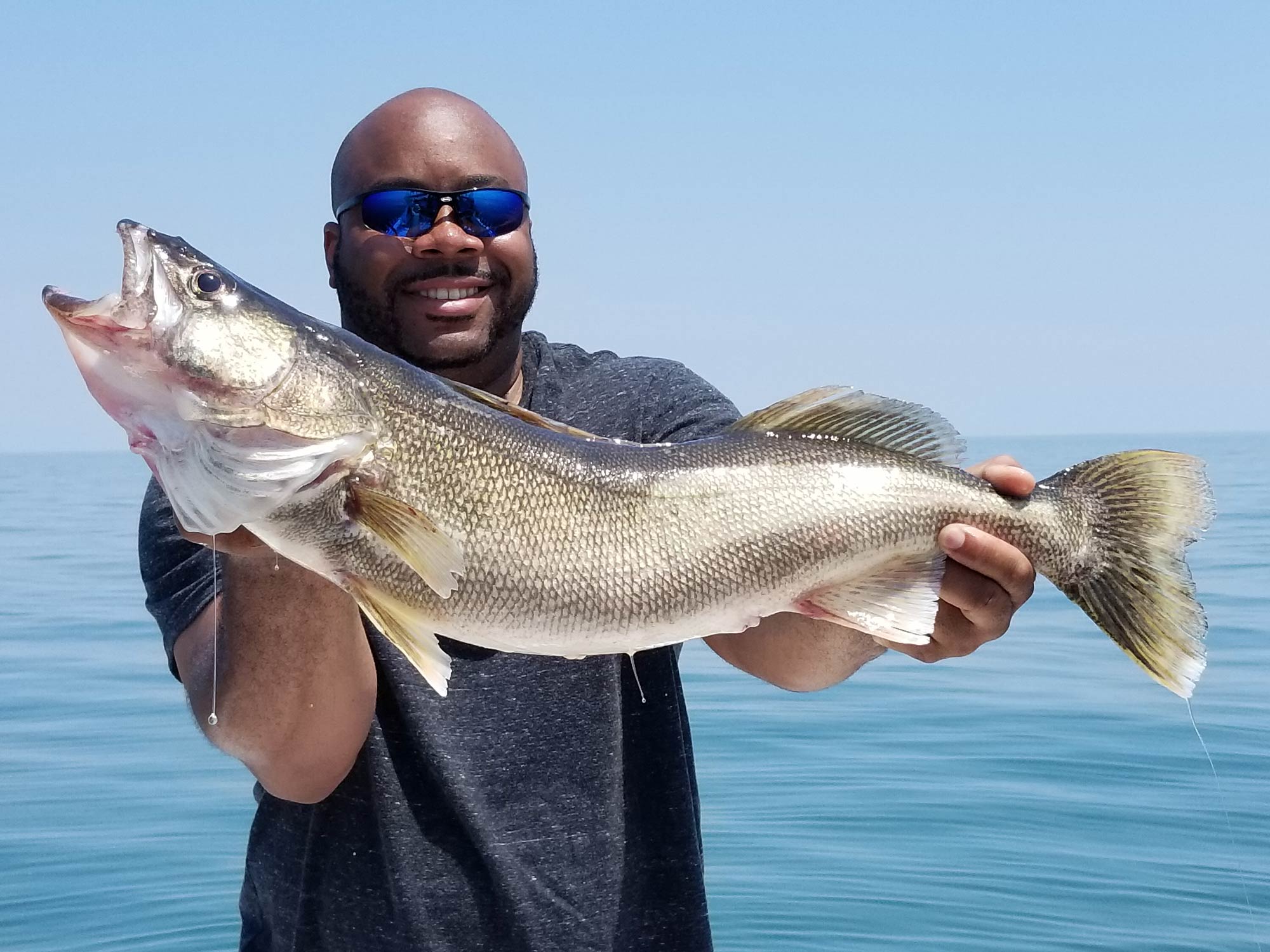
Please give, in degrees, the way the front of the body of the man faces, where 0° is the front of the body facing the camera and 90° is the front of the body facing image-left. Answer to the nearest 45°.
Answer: approximately 0°

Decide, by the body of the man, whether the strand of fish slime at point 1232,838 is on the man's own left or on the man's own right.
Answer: on the man's own left
